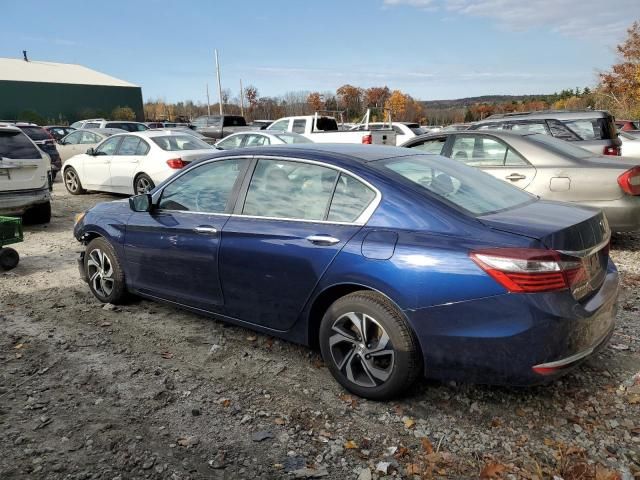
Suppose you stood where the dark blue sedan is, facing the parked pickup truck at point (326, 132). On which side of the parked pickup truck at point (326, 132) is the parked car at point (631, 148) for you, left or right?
right

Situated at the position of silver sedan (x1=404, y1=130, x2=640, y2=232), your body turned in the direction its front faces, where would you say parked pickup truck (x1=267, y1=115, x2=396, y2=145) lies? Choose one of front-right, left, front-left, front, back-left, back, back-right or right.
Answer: front

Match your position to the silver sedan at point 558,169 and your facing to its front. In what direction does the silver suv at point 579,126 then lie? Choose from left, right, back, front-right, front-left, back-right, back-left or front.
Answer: front-right

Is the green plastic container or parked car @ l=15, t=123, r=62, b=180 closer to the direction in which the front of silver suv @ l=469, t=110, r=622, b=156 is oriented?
the parked car

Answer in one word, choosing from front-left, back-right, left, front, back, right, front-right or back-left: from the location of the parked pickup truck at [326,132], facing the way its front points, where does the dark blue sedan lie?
back-left

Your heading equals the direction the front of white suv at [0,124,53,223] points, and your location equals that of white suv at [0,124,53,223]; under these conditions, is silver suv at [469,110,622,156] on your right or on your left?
on your right

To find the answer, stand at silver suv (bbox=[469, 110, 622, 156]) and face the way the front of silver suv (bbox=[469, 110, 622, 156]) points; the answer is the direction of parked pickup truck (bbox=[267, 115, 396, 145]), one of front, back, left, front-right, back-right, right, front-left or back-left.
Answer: front

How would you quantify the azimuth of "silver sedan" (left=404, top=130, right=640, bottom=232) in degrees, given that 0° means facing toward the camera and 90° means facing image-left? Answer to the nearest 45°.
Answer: approximately 135°

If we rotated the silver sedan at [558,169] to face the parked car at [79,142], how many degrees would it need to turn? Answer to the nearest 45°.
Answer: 0° — it already faces it

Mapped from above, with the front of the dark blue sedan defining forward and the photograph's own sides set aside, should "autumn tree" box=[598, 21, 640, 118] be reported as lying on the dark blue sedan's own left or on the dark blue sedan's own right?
on the dark blue sedan's own right

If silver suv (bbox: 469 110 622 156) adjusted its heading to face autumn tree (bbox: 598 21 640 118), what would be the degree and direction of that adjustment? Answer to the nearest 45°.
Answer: approximately 45° to its right

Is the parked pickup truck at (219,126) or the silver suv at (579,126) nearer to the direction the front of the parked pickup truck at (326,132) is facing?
the parked pickup truck at (219,126)

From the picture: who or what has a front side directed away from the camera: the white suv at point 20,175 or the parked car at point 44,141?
the white suv

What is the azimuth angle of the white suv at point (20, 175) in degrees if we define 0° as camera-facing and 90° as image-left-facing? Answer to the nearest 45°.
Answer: approximately 180°

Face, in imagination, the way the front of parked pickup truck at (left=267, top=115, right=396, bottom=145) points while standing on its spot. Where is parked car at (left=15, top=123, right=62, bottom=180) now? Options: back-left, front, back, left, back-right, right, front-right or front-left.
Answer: front-left

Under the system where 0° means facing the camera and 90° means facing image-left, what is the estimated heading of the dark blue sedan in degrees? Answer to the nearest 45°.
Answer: approximately 135°

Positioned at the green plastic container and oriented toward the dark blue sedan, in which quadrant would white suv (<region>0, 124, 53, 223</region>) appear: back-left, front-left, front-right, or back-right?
back-left
